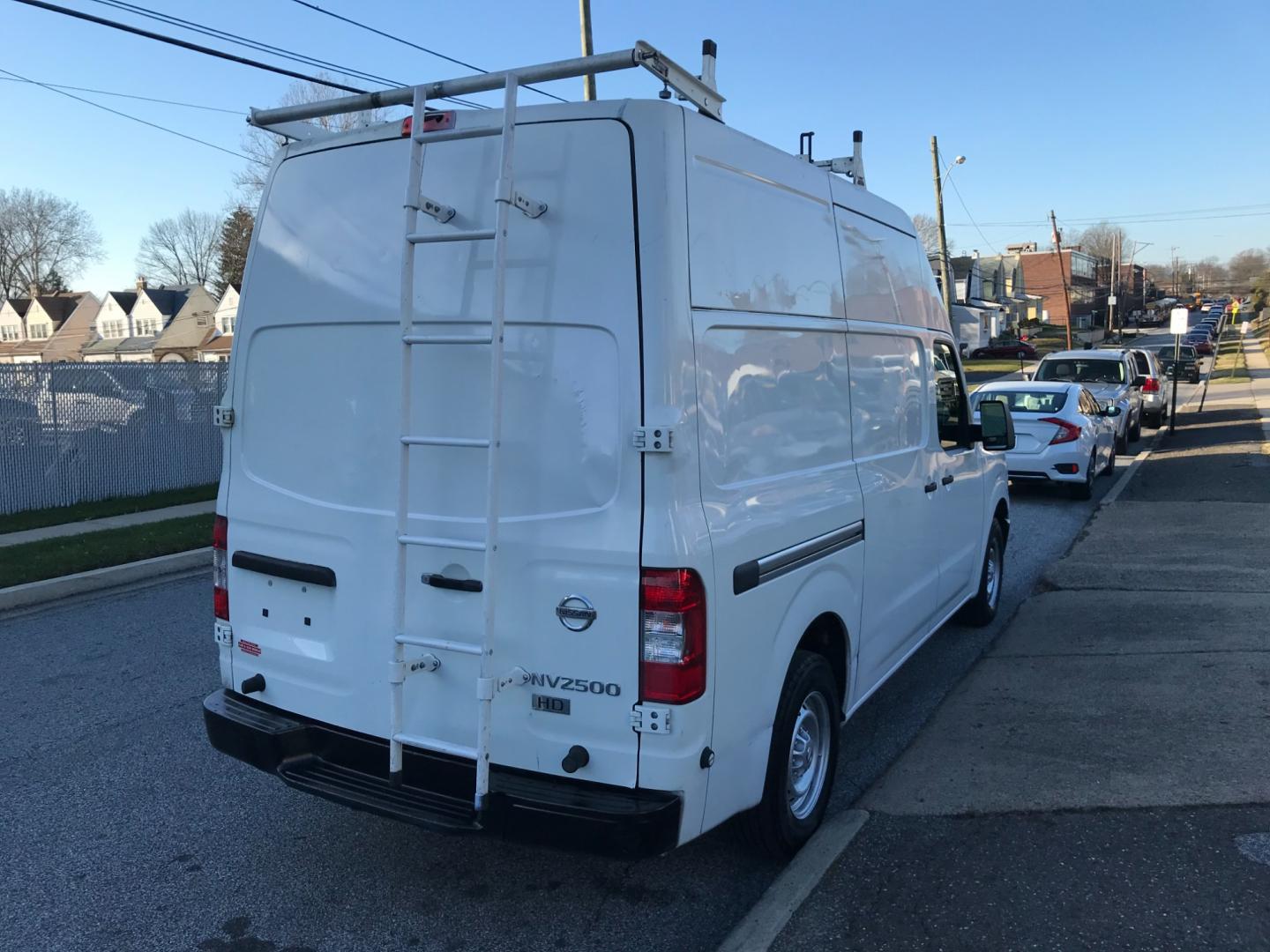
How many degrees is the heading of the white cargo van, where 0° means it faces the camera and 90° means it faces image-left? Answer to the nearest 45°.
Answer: approximately 225°

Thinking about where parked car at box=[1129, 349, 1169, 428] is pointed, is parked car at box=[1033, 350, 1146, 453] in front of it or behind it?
behind

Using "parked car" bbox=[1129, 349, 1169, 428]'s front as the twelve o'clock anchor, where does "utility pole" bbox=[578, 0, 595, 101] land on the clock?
The utility pole is roughly at 7 o'clock from the parked car.

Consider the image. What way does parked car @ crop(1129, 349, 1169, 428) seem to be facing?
away from the camera

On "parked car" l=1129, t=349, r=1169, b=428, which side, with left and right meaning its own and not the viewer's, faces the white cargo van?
back

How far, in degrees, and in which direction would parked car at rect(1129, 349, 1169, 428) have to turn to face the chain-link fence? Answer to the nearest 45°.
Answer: approximately 135° to its left

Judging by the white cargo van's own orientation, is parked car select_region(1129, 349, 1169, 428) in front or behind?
in front

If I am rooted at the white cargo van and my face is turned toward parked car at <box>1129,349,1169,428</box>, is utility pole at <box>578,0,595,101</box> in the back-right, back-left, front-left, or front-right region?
front-left

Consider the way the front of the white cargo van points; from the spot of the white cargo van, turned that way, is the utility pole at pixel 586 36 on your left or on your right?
on your left

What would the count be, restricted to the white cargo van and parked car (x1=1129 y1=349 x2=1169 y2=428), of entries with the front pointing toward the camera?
0
